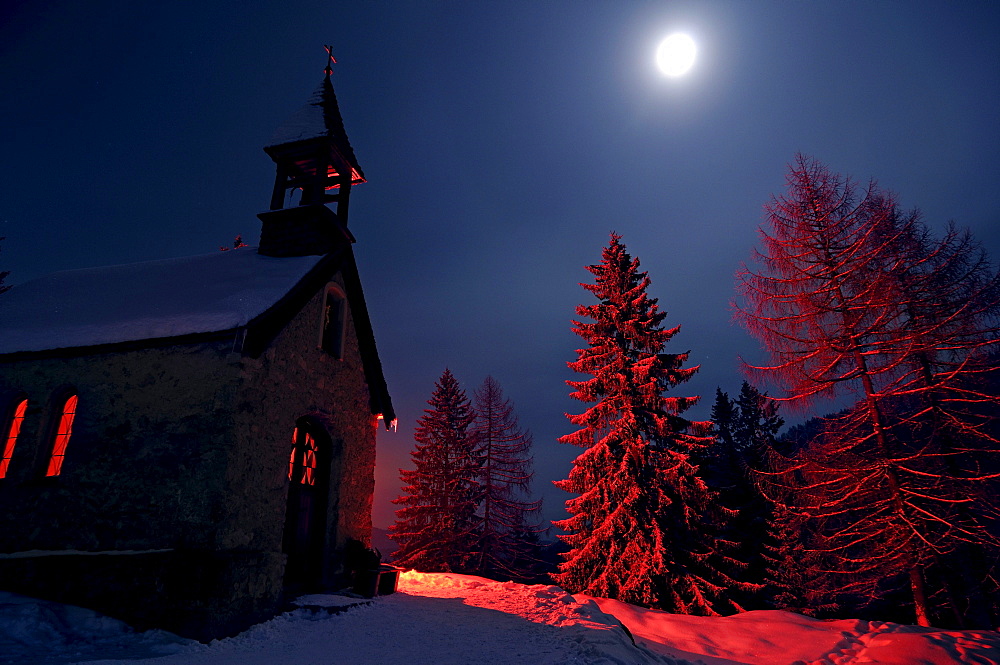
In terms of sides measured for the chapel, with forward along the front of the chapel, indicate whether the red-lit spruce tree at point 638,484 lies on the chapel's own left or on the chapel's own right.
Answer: on the chapel's own left

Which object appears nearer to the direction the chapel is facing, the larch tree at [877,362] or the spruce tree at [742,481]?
the larch tree

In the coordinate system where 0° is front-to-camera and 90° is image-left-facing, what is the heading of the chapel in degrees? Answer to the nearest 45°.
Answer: approximately 315°

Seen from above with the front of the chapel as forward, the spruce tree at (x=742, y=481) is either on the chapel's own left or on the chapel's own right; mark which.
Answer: on the chapel's own left

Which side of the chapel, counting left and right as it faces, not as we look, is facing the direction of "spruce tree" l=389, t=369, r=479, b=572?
left

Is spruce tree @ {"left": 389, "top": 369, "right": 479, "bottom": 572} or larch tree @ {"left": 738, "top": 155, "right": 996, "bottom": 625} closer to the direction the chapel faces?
the larch tree

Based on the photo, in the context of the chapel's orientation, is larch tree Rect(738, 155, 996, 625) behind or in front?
in front
